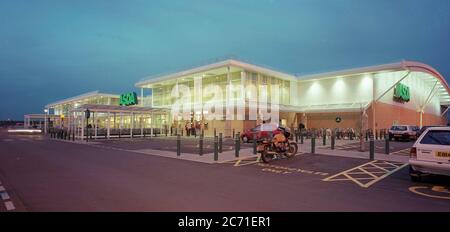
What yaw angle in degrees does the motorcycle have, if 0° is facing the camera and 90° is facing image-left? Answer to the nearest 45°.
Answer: approximately 225°

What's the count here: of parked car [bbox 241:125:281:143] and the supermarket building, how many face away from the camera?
0

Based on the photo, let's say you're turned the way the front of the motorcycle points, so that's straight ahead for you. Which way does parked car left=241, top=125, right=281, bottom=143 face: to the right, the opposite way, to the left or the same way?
the opposite way

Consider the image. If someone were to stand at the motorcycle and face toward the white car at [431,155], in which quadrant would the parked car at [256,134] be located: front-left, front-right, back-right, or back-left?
back-left

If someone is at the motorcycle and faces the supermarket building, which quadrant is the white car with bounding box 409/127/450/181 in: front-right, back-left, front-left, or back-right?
back-right

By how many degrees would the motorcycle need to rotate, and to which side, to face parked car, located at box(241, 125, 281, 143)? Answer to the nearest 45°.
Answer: approximately 45° to its left

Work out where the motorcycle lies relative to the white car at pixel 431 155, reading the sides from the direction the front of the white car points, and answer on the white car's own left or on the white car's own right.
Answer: on the white car's own left

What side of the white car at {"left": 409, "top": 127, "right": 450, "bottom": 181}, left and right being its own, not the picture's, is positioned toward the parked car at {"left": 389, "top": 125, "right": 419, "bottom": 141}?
front

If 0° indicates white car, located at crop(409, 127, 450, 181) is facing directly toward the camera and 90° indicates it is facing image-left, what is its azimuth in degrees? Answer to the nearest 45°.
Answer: approximately 180°

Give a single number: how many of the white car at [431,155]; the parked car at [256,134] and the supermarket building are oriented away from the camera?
1

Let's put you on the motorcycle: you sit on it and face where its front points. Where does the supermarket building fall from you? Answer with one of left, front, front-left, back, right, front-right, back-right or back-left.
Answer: front-left

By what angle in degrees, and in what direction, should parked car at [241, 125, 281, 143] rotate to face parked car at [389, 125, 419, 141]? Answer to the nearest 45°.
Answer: approximately 135° to its left
